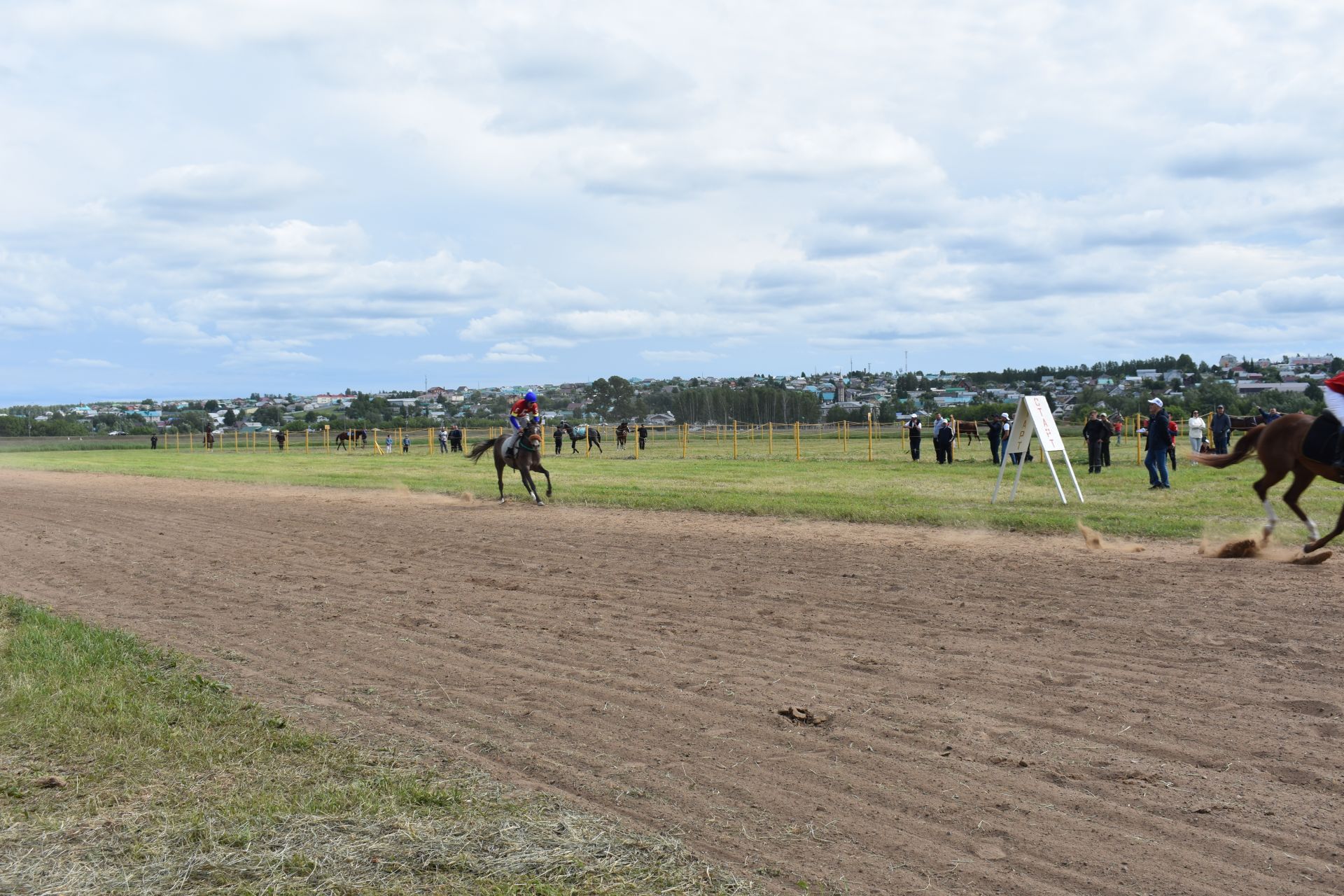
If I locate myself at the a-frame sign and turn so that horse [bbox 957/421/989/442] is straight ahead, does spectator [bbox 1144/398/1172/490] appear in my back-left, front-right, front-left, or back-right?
front-right

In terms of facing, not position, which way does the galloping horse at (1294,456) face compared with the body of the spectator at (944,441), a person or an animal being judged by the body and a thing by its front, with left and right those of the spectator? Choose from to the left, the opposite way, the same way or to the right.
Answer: to the left

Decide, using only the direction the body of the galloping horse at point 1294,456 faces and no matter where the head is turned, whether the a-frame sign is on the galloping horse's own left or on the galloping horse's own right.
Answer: on the galloping horse's own left

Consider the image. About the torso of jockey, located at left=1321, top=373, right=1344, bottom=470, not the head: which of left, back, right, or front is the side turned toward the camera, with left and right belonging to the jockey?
right

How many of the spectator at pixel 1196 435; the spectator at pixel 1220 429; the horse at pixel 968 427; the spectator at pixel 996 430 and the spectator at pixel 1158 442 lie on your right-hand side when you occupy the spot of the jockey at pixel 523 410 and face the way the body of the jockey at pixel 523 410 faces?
0

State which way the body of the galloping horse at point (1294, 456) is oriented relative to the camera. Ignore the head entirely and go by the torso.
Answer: to the viewer's right

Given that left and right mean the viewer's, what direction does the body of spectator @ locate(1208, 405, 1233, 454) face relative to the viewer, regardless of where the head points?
facing the viewer

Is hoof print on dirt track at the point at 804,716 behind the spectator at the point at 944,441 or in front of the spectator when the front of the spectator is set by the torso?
in front

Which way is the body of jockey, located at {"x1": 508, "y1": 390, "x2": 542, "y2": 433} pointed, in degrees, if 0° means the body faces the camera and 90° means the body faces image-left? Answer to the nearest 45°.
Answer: approximately 315°

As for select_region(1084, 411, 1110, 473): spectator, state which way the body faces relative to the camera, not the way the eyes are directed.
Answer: toward the camera

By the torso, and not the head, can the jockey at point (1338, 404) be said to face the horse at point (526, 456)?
no

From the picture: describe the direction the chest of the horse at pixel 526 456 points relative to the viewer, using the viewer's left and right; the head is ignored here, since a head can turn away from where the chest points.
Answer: facing the viewer and to the right of the viewer

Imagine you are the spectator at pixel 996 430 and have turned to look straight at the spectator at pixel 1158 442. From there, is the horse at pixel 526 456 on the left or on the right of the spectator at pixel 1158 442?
right

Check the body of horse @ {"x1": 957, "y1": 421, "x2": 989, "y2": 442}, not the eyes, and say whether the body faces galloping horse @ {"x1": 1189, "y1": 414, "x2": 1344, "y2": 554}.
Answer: no

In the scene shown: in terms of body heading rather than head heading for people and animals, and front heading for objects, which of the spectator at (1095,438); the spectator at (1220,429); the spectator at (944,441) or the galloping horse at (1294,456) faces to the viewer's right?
the galloping horse

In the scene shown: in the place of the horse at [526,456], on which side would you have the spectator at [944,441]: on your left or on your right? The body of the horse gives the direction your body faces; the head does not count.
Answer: on your left
